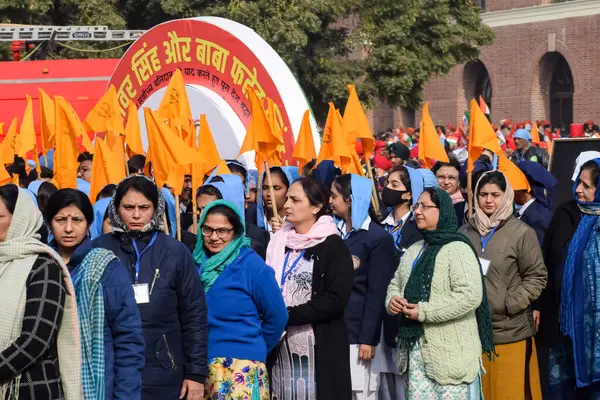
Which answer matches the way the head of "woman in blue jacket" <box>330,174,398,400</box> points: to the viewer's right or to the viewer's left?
to the viewer's left

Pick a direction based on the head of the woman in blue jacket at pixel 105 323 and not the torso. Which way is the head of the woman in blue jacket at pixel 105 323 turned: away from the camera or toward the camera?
toward the camera

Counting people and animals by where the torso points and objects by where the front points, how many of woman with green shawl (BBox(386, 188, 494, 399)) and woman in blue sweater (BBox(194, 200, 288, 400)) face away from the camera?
0

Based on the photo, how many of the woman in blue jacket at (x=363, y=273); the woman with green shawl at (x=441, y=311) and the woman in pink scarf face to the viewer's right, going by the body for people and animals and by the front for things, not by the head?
0

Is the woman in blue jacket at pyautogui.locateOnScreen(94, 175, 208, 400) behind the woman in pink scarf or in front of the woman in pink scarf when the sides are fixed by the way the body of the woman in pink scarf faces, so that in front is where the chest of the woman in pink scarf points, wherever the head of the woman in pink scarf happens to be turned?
in front

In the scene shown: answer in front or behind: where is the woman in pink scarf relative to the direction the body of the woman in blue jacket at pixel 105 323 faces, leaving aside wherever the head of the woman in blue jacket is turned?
behind

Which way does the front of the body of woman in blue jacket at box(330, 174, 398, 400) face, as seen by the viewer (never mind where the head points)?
to the viewer's left

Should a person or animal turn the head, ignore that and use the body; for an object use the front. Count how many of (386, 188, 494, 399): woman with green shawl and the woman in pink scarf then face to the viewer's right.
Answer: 0

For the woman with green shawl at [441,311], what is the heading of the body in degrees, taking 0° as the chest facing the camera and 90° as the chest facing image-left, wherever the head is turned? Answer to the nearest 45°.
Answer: approximately 45°

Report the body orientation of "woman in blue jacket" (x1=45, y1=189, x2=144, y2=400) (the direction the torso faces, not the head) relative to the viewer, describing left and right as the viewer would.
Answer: facing the viewer and to the left of the viewer
